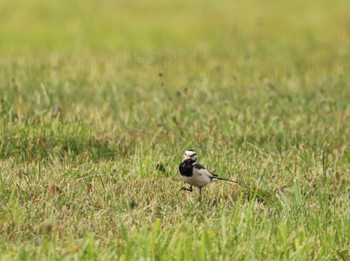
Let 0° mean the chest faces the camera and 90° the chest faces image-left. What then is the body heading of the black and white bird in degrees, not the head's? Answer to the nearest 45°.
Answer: approximately 45°
